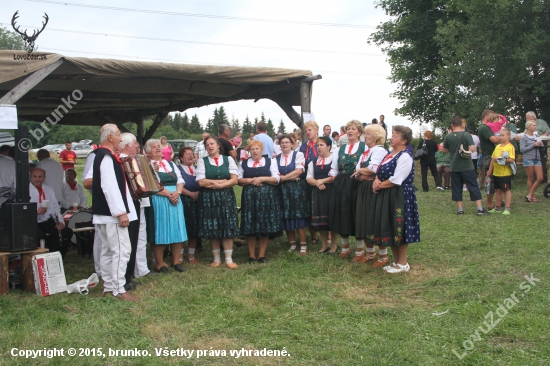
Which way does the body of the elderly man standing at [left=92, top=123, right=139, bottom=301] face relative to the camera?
to the viewer's right

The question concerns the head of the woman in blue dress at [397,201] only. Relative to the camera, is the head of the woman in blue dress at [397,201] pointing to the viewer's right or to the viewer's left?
to the viewer's left

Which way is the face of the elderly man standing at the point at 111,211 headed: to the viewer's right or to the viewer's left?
to the viewer's right

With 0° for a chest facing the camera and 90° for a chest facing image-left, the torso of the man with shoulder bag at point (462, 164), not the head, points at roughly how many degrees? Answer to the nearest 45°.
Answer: approximately 180°

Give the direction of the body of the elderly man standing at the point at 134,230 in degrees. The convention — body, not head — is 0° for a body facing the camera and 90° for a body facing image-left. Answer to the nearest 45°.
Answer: approximately 270°

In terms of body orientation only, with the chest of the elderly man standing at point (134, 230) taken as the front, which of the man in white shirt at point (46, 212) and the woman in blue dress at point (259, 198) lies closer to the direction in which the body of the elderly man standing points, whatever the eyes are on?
the woman in blue dress

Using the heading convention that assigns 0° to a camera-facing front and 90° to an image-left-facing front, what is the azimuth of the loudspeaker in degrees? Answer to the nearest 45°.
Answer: approximately 315°

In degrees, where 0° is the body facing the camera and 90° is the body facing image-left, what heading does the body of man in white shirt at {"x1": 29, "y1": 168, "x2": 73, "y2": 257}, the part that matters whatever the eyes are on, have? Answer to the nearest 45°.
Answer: approximately 315°

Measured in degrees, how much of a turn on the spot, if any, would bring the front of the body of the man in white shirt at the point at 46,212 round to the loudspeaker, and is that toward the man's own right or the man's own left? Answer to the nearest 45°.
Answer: approximately 45° to the man's own right

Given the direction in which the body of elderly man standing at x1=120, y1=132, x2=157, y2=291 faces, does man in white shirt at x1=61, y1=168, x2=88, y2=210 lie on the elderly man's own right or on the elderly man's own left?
on the elderly man's own left

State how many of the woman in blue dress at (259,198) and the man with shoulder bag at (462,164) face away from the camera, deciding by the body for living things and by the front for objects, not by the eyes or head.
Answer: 1
